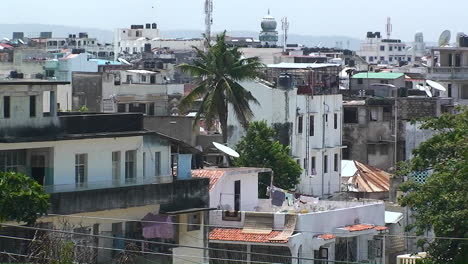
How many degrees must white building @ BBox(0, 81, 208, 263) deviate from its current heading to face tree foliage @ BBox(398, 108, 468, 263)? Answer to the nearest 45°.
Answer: approximately 90° to its left

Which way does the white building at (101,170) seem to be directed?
toward the camera
